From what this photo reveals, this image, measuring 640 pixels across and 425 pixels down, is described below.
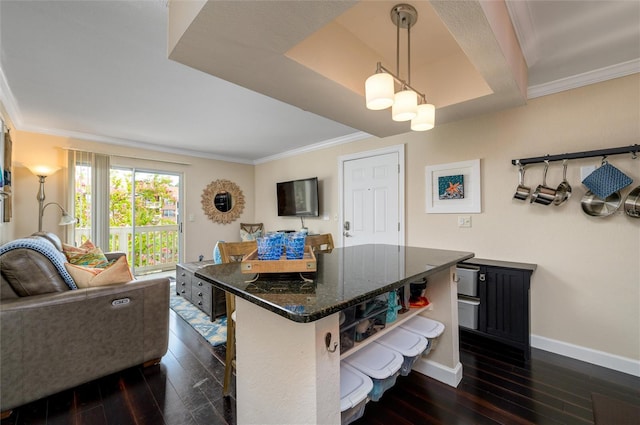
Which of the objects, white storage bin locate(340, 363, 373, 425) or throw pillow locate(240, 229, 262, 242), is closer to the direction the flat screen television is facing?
the white storage bin

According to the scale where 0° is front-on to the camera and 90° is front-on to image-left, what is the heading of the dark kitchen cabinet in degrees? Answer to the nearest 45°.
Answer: approximately 45°

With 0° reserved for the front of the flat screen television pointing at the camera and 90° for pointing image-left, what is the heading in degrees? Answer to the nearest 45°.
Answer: approximately 45°

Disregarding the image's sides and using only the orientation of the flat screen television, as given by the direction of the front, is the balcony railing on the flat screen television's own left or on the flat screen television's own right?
on the flat screen television's own right

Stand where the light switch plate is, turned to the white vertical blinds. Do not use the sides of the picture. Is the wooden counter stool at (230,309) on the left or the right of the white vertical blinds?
left

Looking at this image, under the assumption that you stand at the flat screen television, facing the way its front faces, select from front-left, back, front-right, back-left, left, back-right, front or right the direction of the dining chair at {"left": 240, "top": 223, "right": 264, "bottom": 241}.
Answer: right

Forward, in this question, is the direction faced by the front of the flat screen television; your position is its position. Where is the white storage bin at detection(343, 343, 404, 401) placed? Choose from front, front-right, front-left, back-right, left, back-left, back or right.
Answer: front-left

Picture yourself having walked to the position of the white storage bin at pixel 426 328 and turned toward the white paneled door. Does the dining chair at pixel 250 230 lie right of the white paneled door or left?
left

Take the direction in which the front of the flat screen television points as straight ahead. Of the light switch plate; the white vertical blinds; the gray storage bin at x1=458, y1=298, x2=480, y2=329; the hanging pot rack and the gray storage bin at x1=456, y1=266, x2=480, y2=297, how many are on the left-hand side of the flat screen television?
4

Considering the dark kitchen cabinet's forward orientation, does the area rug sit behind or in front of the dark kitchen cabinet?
in front

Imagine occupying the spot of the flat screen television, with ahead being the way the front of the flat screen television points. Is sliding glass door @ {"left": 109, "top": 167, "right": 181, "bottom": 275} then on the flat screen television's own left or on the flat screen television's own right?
on the flat screen television's own right

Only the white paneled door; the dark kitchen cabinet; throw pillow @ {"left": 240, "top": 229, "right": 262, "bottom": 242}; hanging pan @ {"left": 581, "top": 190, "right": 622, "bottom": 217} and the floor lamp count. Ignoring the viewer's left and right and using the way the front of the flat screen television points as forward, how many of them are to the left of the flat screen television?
3
